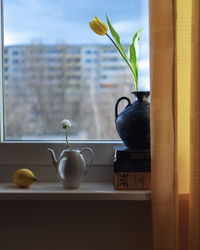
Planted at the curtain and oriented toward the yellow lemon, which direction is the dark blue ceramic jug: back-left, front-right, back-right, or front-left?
front-right

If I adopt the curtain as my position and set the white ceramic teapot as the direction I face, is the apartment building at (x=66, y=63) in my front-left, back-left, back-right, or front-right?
front-right

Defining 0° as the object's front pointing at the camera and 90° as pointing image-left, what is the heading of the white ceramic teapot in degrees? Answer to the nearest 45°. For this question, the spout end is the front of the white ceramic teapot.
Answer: approximately 90°
